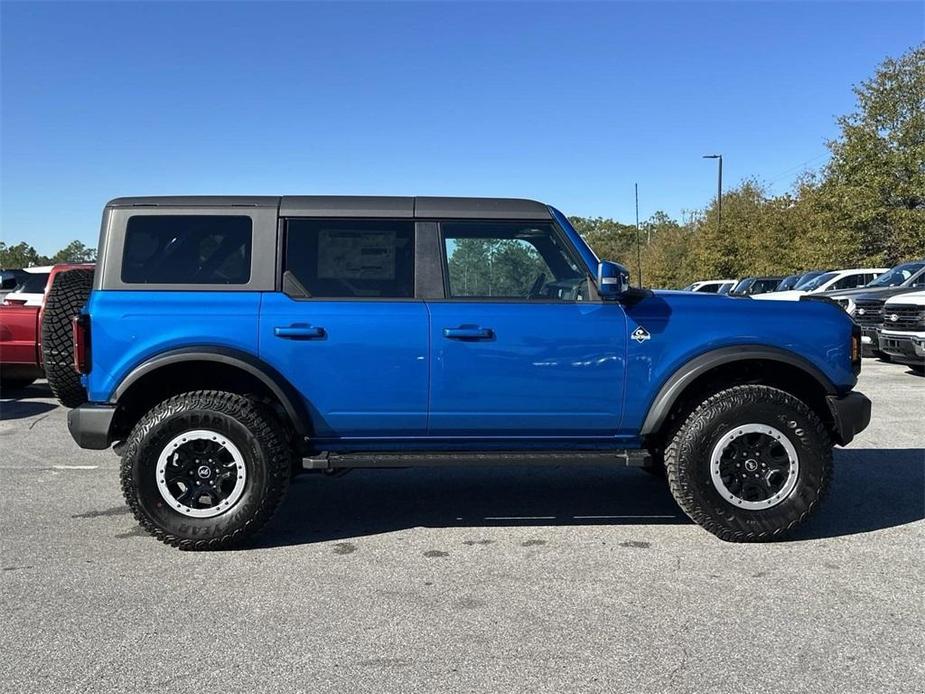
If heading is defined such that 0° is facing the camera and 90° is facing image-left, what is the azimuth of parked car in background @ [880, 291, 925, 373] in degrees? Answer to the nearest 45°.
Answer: approximately 45°

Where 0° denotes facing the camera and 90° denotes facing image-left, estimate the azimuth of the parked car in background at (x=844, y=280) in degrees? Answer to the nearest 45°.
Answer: approximately 45°

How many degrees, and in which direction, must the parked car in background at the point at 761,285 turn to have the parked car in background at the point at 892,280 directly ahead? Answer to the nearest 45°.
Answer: approximately 45° to its left

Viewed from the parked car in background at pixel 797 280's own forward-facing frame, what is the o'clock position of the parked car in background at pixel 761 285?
the parked car in background at pixel 761 285 is roughly at 4 o'clock from the parked car in background at pixel 797 280.

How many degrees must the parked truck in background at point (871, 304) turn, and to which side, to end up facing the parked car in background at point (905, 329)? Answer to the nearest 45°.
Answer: approximately 45° to its left

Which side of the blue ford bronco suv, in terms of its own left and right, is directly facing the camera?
right

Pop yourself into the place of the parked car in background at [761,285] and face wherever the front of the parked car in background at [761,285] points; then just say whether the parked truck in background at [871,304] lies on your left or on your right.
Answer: on your left
